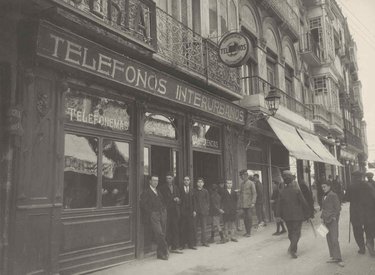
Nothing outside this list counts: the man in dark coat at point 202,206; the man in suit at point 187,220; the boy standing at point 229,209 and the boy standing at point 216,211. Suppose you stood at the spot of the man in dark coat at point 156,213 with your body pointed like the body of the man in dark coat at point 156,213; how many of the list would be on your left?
4

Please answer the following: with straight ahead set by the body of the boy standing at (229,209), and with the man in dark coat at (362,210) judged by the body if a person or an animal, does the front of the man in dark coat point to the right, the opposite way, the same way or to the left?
the opposite way

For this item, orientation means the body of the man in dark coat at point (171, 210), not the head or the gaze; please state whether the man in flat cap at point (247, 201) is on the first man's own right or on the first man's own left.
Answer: on the first man's own left

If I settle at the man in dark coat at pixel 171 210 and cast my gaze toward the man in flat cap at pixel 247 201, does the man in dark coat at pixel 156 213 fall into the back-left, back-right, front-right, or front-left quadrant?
back-right

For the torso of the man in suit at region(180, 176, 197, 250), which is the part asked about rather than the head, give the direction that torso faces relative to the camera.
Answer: toward the camera

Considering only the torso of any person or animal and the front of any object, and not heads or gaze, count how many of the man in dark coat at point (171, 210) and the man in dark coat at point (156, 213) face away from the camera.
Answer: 0

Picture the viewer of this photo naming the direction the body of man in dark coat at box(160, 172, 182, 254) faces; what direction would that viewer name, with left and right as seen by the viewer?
facing the viewer and to the right of the viewer

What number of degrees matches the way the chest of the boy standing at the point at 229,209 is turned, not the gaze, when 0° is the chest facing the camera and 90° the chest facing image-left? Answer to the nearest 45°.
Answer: approximately 0°

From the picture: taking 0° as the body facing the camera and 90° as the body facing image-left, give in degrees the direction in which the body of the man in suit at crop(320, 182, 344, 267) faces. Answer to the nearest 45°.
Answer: approximately 45°

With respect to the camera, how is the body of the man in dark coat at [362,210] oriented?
away from the camera

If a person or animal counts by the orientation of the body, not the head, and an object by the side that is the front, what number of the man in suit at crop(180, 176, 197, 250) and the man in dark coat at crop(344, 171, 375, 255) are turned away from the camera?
1

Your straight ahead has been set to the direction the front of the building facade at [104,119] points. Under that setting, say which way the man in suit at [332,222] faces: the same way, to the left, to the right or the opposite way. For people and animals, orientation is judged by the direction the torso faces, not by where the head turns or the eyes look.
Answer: to the right

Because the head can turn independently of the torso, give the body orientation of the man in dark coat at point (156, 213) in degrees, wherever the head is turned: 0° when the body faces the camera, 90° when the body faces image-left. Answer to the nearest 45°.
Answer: approximately 315°

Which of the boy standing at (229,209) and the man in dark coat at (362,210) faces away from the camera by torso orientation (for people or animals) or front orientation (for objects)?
the man in dark coat
